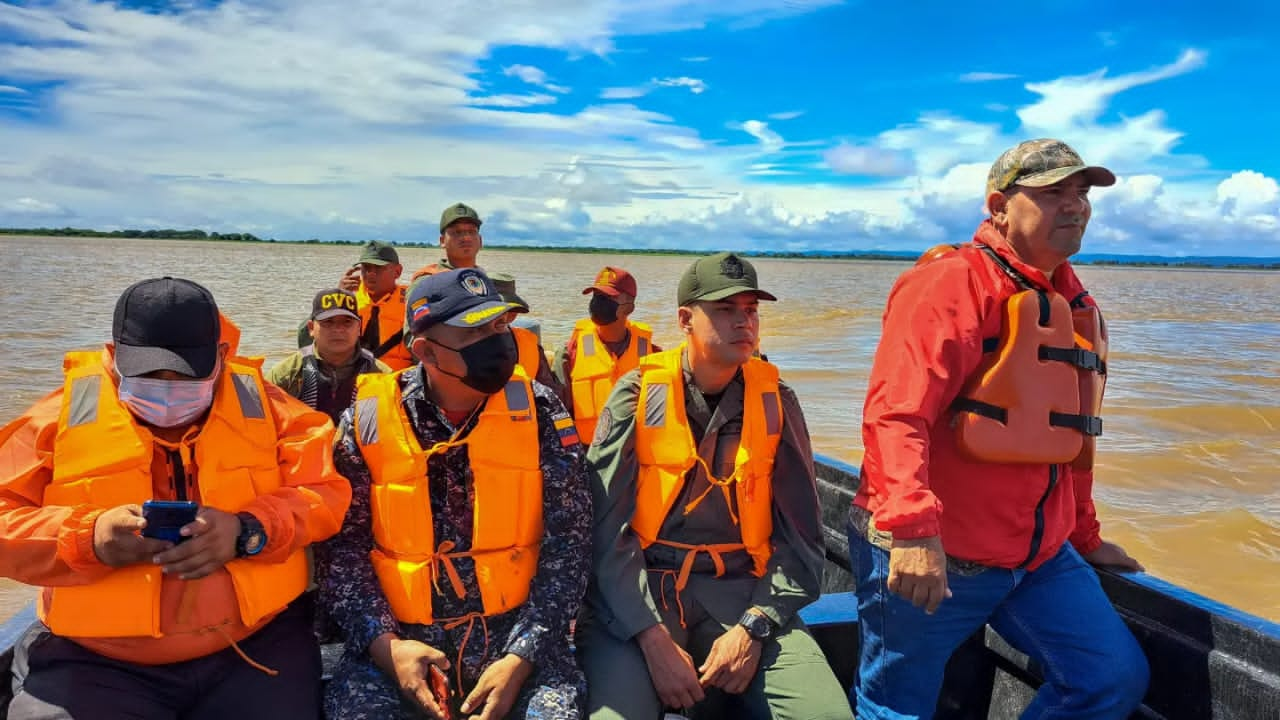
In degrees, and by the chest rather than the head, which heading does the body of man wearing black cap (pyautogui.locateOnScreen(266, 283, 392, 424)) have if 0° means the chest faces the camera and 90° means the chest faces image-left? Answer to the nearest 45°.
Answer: approximately 0°

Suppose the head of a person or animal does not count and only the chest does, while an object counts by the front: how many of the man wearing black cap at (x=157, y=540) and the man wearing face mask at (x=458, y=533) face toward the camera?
2

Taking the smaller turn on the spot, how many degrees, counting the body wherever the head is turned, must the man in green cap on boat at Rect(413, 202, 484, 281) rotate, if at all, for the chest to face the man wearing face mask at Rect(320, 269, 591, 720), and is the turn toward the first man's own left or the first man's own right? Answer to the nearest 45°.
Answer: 0° — they already face them

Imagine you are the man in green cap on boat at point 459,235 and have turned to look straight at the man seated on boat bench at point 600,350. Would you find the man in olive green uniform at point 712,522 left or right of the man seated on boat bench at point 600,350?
right

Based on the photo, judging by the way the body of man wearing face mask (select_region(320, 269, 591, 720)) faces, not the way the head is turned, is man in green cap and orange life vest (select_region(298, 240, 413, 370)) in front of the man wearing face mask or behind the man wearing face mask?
behind

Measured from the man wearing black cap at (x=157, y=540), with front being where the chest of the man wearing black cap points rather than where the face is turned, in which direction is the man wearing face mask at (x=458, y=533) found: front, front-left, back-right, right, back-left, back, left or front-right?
left

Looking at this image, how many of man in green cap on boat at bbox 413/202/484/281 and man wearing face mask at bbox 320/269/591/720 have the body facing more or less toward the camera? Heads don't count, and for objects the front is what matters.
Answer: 2

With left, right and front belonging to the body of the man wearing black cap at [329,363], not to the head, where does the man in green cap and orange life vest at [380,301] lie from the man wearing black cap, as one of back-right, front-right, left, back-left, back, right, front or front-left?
back

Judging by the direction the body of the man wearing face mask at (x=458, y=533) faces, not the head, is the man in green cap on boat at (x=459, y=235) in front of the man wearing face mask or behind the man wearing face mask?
behind
